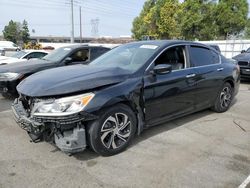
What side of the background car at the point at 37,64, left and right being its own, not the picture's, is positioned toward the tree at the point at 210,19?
back

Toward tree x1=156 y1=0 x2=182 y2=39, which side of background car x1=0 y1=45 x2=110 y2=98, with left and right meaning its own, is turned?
back

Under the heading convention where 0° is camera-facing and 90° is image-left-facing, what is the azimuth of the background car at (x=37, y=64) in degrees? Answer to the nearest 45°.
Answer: approximately 45°

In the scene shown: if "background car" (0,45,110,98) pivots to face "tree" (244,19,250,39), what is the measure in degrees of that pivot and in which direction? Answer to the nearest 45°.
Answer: approximately 180°

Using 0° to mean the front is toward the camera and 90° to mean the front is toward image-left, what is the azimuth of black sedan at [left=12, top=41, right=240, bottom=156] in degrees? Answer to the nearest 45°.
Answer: approximately 45°

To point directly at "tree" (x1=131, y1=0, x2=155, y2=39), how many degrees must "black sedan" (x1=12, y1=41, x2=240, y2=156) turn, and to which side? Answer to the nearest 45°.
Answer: approximately 135° to its right

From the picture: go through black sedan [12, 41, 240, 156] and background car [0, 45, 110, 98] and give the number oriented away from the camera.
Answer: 0

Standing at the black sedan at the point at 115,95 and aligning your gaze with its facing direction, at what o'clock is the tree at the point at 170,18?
The tree is roughly at 5 o'clock from the black sedan.
